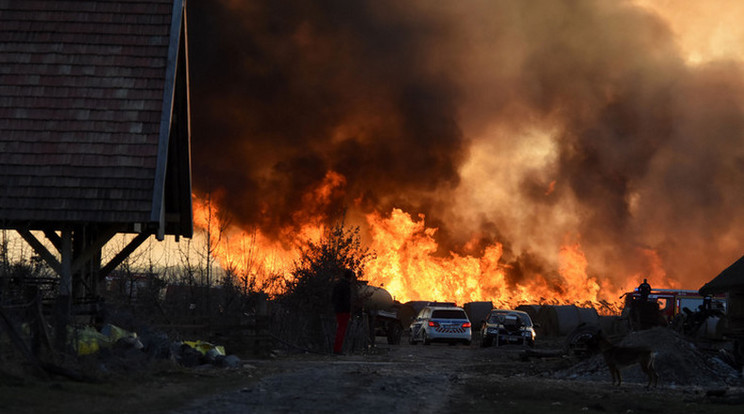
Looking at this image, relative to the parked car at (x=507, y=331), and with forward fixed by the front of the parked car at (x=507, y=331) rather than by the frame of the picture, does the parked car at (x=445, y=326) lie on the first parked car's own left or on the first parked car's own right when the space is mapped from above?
on the first parked car's own right

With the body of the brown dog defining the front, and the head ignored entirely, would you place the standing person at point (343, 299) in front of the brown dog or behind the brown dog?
in front

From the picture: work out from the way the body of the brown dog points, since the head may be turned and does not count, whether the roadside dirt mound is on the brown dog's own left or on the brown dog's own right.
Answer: on the brown dog's own right

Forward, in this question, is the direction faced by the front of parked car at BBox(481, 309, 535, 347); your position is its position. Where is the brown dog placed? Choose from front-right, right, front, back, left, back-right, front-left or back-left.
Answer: front

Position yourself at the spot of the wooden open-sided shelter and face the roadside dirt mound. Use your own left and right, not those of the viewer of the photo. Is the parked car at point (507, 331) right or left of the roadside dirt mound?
left

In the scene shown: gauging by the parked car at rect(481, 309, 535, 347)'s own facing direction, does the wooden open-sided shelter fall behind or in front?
in front

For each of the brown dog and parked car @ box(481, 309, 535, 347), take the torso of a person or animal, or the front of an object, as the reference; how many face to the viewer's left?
1

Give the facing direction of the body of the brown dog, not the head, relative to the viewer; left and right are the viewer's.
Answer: facing to the left of the viewer

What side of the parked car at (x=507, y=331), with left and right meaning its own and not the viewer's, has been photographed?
front

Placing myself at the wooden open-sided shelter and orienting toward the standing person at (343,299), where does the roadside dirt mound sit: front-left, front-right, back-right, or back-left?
front-right
